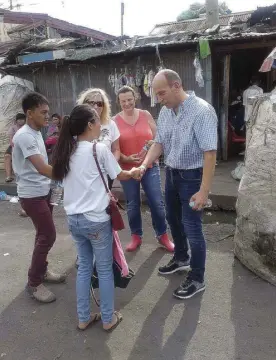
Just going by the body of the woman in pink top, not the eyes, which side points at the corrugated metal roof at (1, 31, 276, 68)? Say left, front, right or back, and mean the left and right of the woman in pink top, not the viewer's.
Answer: back

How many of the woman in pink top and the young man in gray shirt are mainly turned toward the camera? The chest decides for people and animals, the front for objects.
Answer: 1

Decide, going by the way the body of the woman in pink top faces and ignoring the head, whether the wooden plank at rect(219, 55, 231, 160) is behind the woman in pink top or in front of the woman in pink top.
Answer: behind

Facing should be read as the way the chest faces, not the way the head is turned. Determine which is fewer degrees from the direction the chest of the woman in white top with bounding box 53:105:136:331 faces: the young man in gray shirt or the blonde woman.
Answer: the blonde woman

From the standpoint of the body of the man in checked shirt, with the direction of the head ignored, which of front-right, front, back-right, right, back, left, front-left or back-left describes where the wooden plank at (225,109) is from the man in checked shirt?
back-right

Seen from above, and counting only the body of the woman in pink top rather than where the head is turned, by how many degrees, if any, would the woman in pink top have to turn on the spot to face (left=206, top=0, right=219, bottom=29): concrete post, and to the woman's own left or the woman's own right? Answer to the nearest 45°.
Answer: approximately 180°

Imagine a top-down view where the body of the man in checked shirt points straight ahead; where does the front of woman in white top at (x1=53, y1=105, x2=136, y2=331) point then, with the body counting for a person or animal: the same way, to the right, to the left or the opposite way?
the opposite way

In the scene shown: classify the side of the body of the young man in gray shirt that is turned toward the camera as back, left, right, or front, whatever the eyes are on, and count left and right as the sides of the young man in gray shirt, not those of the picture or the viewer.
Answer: right

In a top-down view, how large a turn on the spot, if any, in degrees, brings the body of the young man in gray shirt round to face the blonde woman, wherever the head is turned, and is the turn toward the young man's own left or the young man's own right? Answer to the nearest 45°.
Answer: approximately 45° to the young man's own left

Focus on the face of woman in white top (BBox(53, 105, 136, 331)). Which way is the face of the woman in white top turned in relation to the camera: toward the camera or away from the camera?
away from the camera

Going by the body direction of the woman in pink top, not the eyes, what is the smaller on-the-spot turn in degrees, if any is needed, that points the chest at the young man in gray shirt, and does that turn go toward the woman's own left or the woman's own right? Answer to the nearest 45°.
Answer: approximately 45° to the woman's own right

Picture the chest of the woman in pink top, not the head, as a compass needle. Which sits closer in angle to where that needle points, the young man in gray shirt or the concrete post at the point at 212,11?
the young man in gray shirt
